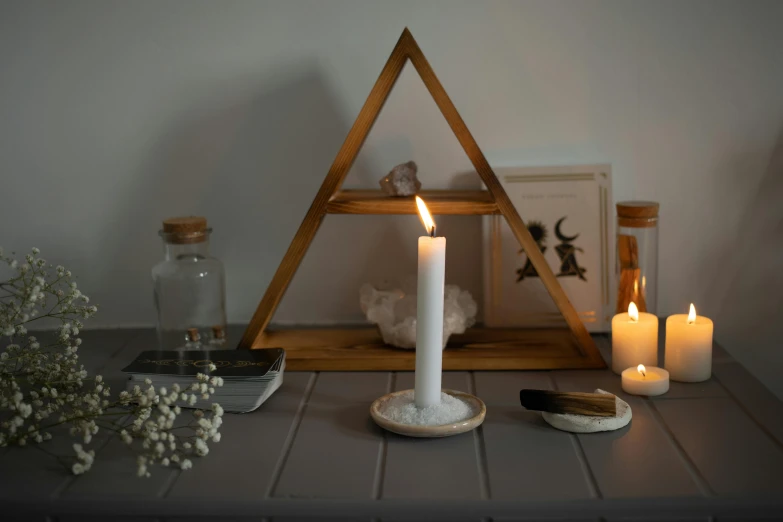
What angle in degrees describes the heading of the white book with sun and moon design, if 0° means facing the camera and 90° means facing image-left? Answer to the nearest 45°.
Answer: approximately 0°

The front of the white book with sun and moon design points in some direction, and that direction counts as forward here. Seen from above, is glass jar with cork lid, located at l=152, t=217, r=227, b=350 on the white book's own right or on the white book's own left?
on the white book's own right
